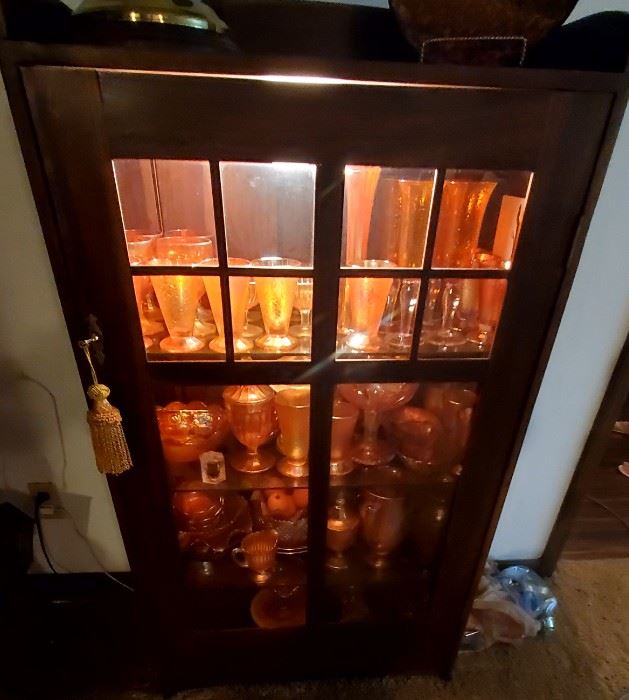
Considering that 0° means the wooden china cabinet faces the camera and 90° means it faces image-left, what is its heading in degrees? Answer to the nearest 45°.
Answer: approximately 0°

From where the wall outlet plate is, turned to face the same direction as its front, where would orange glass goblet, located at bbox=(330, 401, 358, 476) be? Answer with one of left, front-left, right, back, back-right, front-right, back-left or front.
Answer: front-left

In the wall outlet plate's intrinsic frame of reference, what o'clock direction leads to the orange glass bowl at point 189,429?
The orange glass bowl is roughly at 11 o'clock from the wall outlet plate.

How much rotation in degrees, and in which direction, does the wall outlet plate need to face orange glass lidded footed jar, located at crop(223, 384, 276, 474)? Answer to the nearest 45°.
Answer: approximately 45° to its left
